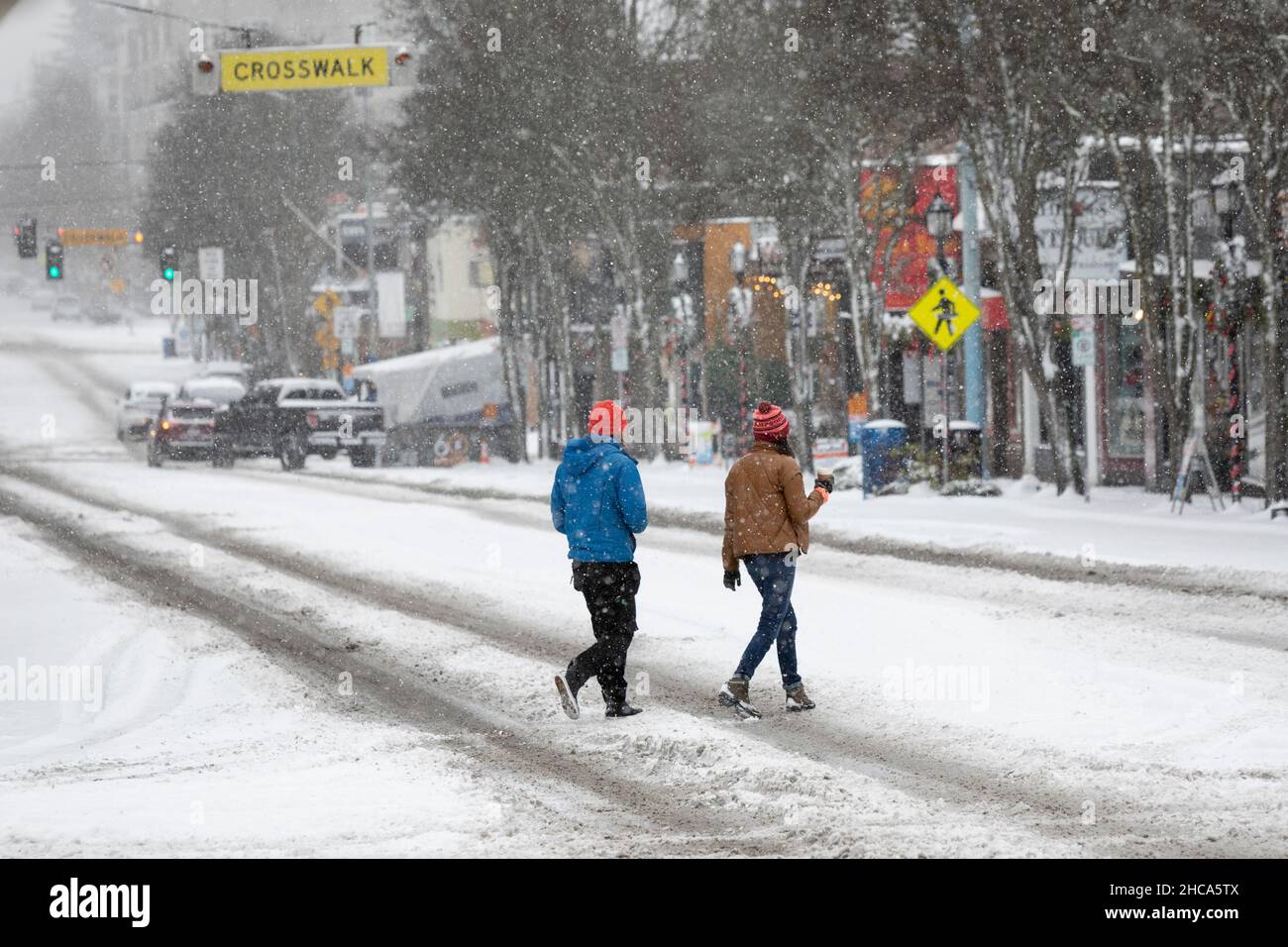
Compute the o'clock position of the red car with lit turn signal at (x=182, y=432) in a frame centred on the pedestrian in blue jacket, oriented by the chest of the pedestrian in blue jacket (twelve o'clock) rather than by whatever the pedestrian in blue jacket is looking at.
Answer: The red car with lit turn signal is roughly at 10 o'clock from the pedestrian in blue jacket.

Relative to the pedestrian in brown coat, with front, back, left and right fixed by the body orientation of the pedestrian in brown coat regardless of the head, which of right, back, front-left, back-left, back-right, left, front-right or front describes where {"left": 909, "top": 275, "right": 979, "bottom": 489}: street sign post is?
front-left

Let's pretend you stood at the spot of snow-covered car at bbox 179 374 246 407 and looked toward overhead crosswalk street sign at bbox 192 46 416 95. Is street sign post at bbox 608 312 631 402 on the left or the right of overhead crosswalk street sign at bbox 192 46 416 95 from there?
left

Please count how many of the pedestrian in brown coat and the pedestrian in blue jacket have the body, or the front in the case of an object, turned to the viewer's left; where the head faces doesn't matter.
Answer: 0

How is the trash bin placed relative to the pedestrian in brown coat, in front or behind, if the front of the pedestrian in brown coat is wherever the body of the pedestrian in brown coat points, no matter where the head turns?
in front

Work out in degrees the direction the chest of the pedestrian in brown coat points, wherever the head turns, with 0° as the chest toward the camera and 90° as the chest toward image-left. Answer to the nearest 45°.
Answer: approximately 225°

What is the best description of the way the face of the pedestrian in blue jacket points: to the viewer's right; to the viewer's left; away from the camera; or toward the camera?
away from the camera
